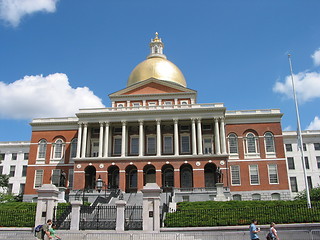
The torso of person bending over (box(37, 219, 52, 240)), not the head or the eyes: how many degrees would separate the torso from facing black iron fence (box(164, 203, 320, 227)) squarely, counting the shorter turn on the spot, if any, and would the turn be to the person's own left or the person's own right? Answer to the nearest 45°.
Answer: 0° — they already face it

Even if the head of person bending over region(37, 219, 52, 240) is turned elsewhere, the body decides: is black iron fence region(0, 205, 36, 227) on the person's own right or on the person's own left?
on the person's own left
